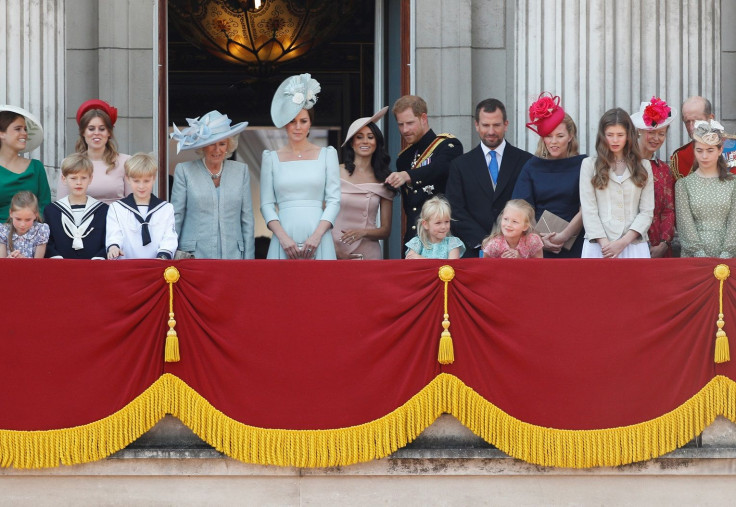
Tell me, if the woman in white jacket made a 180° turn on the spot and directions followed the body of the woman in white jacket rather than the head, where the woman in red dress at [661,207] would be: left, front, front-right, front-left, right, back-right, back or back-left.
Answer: front-right

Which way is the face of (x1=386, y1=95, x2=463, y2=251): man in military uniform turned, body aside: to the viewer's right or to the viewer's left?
to the viewer's left

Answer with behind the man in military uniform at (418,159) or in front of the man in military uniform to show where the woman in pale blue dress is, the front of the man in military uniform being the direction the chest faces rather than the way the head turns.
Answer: in front

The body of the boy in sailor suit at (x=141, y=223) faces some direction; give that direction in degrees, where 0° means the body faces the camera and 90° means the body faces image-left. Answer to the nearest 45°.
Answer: approximately 0°

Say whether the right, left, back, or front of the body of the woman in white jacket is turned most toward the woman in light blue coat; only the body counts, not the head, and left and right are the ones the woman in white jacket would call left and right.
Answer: right

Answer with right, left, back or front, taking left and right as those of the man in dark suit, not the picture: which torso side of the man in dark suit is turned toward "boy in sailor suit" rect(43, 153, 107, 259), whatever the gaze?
right

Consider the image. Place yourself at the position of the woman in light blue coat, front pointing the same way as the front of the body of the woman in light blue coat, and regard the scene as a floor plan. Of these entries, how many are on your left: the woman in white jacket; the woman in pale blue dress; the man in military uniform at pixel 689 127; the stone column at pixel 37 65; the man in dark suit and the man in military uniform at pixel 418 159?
5

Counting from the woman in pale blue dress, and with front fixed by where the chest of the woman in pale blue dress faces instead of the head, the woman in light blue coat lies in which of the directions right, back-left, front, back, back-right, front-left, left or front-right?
right

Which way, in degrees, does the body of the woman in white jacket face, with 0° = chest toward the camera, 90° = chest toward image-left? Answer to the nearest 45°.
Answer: approximately 0°

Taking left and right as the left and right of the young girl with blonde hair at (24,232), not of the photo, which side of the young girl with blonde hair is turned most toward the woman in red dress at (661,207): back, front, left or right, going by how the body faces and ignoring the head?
left
